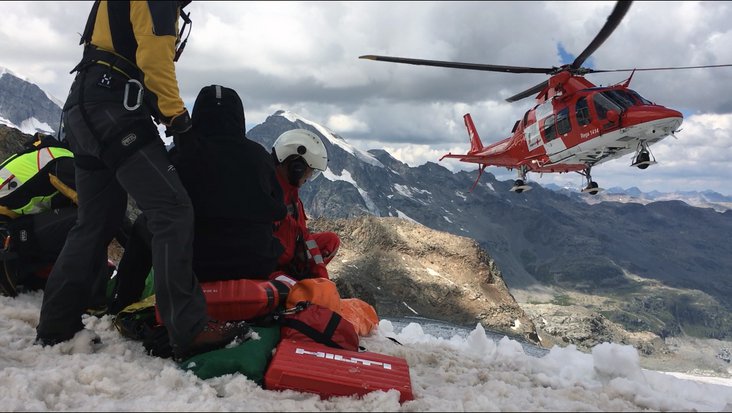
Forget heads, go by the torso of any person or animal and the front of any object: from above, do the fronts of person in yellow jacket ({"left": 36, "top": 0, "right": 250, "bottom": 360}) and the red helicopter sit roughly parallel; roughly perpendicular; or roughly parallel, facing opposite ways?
roughly perpendicular

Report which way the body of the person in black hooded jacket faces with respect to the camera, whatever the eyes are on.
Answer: away from the camera

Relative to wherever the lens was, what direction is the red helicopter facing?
facing the viewer and to the right of the viewer

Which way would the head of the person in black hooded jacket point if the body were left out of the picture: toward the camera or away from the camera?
away from the camera
